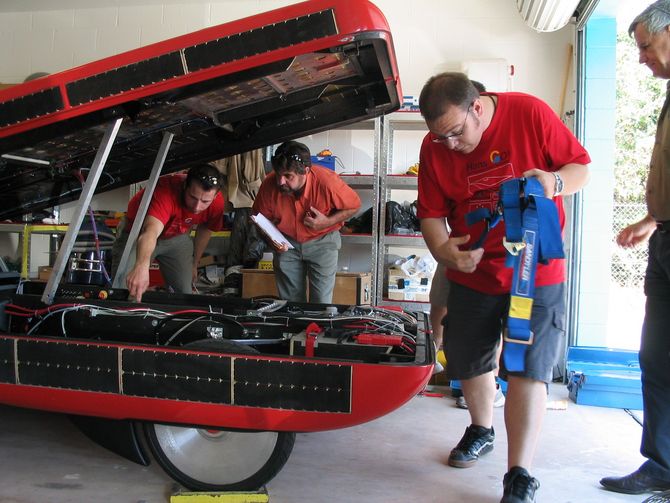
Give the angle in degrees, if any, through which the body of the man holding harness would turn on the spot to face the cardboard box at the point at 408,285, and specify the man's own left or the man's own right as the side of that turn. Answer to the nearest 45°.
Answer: approximately 135° to the man's own right

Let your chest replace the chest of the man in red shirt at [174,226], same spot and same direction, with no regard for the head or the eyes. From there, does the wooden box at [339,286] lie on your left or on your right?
on your left

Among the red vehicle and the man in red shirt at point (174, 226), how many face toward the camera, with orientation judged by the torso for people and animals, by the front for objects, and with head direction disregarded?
1

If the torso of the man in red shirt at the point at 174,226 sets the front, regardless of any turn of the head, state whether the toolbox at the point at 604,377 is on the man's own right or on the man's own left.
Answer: on the man's own left

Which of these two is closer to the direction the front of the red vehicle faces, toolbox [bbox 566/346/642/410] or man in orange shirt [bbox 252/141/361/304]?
the toolbox

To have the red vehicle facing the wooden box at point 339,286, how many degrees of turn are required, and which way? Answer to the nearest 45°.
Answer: approximately 90° to its left

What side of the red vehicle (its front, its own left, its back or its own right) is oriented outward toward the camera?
right

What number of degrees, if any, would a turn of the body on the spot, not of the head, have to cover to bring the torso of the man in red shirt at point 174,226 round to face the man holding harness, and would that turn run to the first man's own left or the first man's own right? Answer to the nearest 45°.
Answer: approximately 45° to the first man's own left

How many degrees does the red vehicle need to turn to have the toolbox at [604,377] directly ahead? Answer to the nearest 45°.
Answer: approximately 45° to its left
